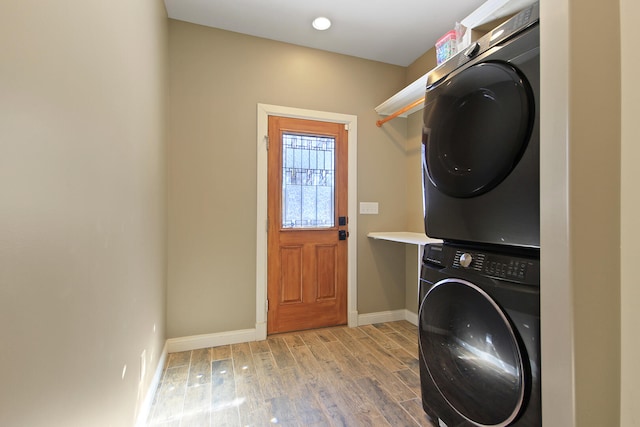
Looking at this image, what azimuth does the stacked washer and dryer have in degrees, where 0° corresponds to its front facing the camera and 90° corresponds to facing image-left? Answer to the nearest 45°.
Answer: approximately 45°

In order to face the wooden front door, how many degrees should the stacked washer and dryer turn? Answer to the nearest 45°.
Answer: approximately 90° to its right
